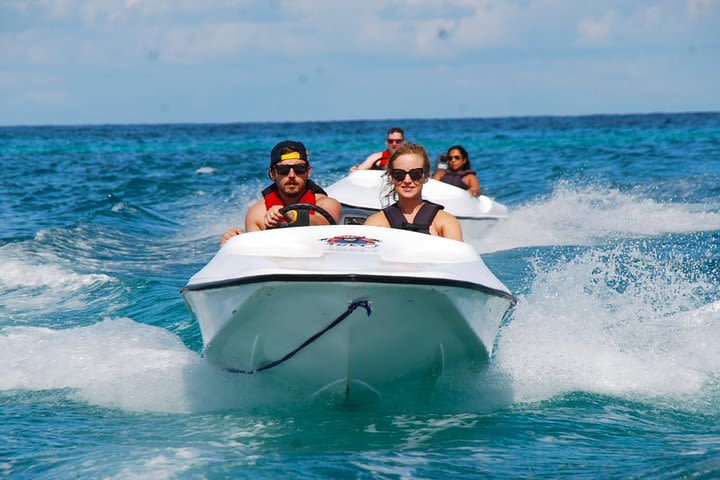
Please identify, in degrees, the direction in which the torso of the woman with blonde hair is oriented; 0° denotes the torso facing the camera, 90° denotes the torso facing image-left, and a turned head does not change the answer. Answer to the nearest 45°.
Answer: approximately 0°

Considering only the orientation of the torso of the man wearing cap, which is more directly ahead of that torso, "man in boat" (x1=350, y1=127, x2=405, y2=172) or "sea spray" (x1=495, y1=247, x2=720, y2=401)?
the sea spray

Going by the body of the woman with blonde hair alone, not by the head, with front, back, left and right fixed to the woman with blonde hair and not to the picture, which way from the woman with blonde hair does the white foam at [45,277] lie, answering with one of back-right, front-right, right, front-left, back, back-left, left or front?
back-right

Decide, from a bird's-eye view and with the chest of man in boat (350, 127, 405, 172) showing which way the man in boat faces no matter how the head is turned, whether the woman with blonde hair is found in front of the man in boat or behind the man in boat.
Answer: in front

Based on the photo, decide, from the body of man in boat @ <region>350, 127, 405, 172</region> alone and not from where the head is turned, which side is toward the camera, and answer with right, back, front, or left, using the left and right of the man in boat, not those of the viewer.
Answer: front

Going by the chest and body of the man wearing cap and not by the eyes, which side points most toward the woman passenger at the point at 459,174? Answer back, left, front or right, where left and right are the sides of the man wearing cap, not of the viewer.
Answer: back

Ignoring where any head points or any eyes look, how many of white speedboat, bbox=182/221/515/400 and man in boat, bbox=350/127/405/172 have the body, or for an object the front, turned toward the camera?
2

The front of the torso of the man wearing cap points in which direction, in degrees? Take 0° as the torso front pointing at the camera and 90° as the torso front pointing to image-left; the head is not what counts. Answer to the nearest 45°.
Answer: approximately 0°

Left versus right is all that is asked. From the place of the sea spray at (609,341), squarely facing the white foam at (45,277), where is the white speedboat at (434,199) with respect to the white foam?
right

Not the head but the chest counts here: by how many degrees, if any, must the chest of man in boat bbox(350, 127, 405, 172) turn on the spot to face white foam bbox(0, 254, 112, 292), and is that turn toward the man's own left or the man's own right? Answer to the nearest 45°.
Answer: approximately 45° to the man's own right

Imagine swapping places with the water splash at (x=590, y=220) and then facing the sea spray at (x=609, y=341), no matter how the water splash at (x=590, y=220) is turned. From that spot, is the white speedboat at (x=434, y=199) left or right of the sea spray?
right
